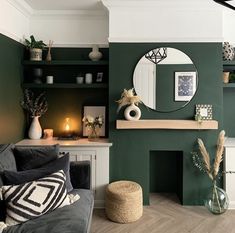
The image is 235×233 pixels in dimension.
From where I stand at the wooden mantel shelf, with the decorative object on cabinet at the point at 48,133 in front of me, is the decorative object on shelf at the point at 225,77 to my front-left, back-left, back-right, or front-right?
back-right

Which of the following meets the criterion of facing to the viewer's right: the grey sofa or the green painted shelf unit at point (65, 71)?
the grey sofa

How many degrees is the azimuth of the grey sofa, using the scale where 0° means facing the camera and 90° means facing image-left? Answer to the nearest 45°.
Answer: approximately 270°

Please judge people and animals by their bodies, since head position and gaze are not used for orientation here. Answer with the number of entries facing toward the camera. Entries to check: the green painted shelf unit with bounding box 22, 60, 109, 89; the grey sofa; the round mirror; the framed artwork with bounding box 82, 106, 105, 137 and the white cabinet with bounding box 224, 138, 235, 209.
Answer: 4

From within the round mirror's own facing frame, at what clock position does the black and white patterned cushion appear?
The black and white patterned cushion is roughly at 1 o'clock from the round mirror.

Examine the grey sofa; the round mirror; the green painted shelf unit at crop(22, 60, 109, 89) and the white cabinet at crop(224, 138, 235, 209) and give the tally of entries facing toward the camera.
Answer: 3

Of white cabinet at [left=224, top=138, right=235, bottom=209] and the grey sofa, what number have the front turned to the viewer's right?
1

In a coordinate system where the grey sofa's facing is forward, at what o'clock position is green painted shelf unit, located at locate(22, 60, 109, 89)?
The green painted shelf unit is roughly at 9 o'clock from the grey sofa.

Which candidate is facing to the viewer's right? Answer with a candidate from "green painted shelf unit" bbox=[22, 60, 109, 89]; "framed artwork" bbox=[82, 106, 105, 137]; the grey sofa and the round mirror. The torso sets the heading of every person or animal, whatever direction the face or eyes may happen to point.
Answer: the grey sofa

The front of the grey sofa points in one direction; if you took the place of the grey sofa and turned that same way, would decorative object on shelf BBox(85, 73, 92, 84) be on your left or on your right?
on your left

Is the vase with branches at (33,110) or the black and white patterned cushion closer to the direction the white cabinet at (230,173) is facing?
the black and white patterned cushion

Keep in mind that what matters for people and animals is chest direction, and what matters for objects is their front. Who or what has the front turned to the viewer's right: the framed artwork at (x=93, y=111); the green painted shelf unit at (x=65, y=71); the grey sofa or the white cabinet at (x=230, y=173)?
the grey sofa
